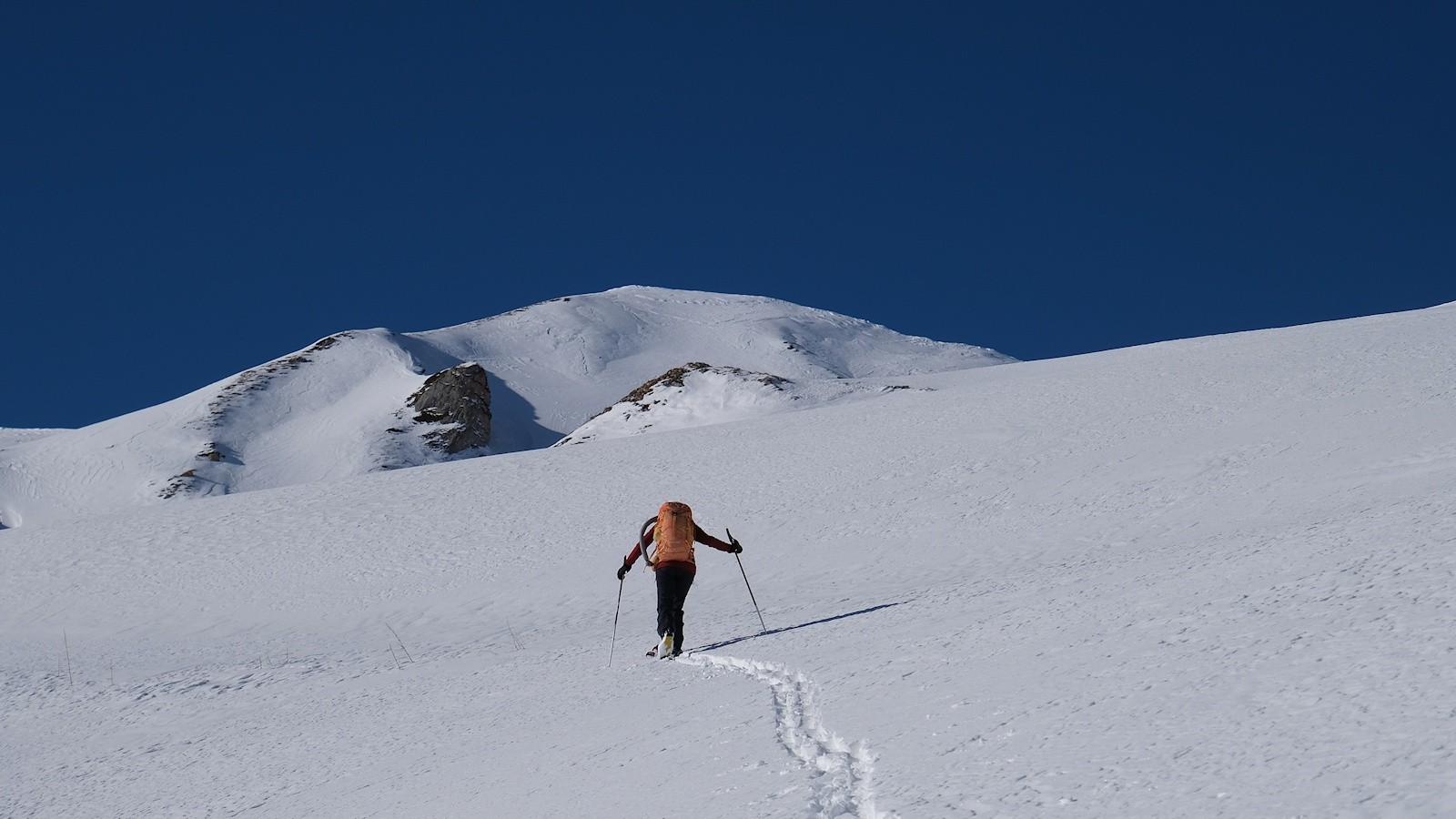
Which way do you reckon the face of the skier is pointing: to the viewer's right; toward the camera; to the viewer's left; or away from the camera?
away from the camera

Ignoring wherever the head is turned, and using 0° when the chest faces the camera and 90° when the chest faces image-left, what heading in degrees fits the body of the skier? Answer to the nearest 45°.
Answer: approximately 180°
